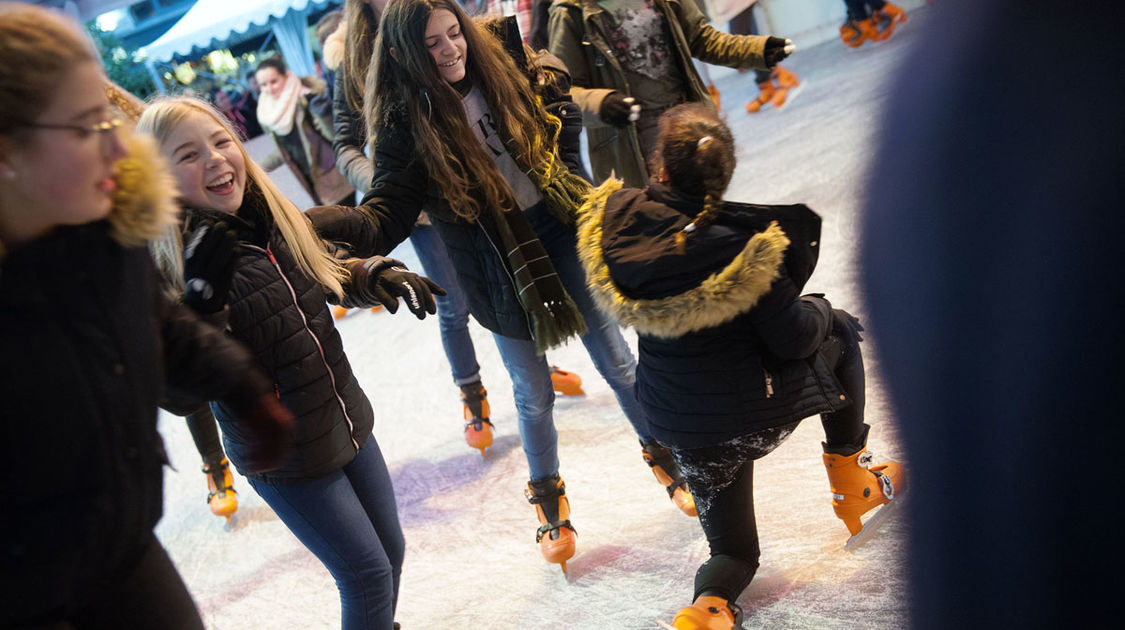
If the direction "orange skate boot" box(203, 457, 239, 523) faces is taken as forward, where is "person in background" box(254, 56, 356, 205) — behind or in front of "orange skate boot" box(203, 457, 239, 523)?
behind

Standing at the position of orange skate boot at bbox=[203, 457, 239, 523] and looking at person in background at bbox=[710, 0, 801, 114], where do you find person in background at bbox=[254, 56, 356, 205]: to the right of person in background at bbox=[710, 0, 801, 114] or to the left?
left

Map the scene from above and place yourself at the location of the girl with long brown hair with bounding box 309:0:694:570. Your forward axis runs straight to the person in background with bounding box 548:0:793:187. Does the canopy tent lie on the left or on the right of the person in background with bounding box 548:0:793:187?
left

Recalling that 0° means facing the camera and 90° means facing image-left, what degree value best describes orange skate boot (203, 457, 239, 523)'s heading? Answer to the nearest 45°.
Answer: approximately 0°

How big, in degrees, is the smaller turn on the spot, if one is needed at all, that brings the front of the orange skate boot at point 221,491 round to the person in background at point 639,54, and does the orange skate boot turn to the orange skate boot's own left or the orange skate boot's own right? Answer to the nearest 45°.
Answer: approximately 90° to the orange skate boot's own left

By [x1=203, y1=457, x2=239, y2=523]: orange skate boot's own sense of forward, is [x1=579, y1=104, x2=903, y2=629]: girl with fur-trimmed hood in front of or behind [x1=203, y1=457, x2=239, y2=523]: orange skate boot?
in front

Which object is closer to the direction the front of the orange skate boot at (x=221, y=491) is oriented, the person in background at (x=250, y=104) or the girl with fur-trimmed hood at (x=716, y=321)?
the girl with fur-trimmed hood

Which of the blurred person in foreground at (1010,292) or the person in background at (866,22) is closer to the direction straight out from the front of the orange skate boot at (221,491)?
the blurred person in foreground

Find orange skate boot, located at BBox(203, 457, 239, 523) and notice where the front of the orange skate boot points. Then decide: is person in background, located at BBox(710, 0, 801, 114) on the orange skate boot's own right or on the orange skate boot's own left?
on the orange skate boot's own left

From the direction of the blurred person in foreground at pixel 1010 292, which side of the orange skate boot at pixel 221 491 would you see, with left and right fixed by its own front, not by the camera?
front

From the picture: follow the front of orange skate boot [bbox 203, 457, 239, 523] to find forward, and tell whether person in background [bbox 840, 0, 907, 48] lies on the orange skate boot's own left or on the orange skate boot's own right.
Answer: on the orange skate boot's own left

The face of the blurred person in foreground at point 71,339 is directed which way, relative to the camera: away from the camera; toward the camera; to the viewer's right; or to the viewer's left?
to the viewer's right

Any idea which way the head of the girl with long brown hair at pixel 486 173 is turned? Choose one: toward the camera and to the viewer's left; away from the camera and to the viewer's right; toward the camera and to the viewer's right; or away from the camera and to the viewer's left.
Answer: toward the camera and to the viewer's right
